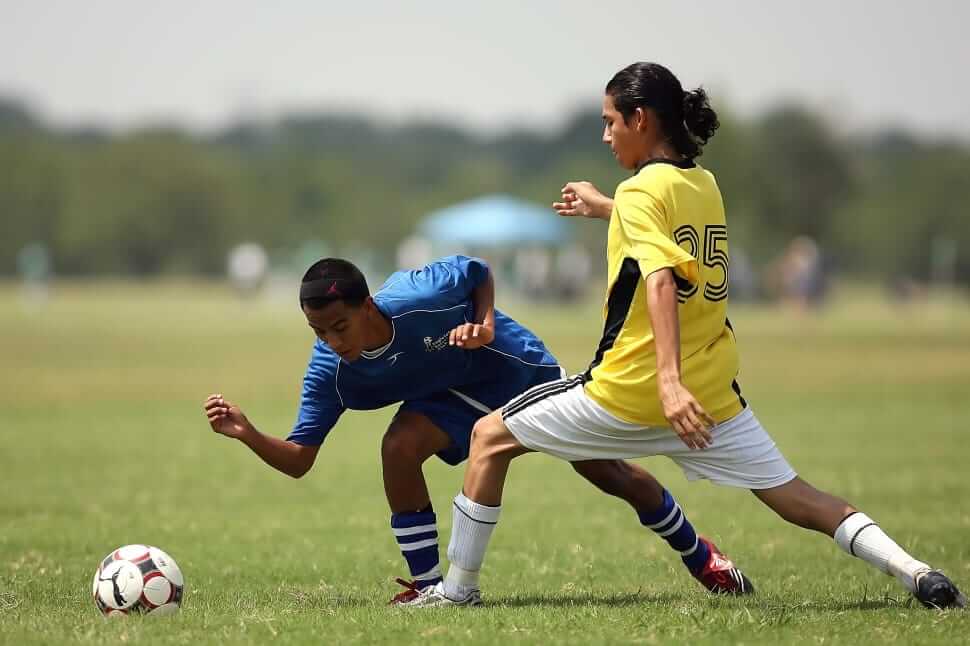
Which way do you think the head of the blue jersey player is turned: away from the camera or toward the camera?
toward the camera

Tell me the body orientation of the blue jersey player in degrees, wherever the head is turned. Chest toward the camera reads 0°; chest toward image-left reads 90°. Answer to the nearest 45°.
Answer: approximately 45°

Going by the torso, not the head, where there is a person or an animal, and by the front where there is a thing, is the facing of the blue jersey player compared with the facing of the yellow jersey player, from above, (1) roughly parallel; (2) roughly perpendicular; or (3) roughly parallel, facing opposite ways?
roughly perpendicular

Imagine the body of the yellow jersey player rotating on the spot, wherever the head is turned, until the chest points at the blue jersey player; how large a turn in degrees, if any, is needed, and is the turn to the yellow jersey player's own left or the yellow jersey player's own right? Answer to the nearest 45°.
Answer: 0° — they already face them

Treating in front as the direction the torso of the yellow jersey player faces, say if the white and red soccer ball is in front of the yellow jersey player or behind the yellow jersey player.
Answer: in front

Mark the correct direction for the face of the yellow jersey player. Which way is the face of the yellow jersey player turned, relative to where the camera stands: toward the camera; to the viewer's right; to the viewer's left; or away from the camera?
to the viewer's left

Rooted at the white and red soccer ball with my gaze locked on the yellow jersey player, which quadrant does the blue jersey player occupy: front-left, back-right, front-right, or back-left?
front-left

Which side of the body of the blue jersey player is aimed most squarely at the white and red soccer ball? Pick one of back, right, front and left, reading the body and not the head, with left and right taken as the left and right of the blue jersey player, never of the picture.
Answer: front

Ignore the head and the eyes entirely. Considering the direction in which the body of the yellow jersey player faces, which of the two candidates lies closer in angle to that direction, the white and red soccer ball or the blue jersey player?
the blue jersey player

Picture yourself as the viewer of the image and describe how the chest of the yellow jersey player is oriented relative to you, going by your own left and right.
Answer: facing away from the viewer and to the left of the viewer

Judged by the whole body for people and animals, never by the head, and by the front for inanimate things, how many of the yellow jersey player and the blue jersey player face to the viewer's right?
0

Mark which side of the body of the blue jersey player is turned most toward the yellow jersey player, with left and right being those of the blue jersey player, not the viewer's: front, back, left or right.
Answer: left
